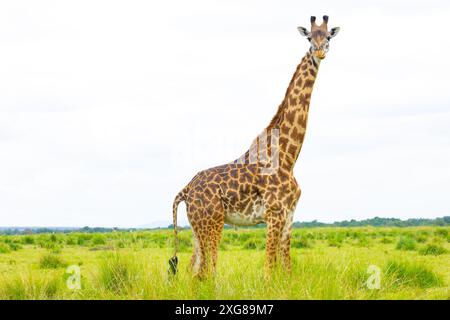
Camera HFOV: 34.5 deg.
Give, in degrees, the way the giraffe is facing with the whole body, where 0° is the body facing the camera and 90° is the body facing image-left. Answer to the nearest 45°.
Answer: approximately 270°

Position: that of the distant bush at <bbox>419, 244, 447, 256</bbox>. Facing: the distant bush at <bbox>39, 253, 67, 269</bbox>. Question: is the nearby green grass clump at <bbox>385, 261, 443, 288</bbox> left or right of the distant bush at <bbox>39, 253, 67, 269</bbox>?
left
